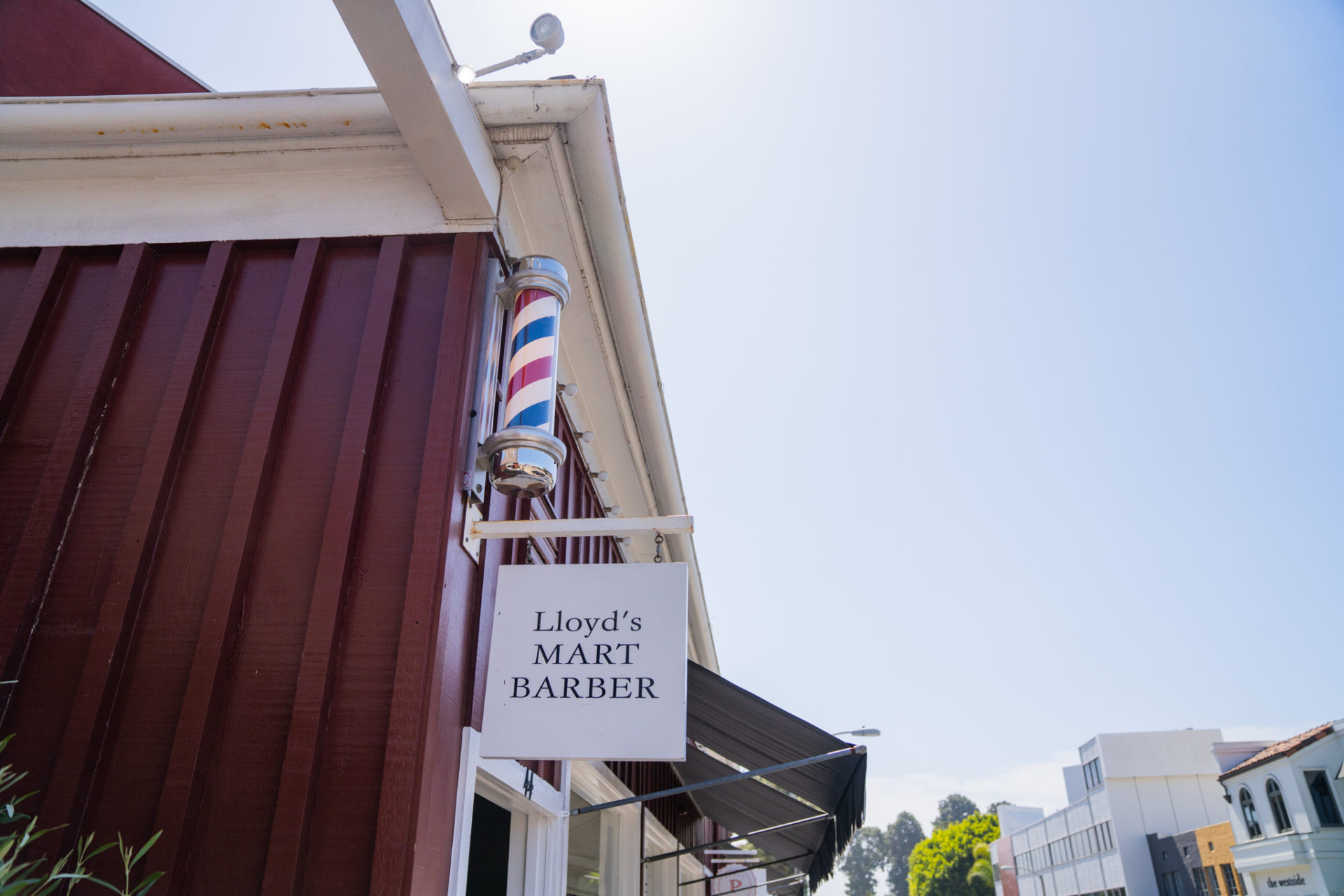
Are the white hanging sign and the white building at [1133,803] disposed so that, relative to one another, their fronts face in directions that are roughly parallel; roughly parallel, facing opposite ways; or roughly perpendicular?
roughly perpendicular

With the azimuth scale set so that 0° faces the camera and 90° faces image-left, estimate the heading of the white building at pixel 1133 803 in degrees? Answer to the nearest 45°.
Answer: approximately 45°

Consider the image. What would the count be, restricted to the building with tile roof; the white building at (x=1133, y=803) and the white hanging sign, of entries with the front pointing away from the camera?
0

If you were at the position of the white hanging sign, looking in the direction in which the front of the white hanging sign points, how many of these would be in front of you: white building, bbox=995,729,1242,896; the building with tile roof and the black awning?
0

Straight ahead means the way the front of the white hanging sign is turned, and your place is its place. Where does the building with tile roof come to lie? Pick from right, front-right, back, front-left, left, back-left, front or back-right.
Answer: back-left

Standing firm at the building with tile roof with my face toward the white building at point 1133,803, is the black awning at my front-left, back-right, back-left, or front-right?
back-left

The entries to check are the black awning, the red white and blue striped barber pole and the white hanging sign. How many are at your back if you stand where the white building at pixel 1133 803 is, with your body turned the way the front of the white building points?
0

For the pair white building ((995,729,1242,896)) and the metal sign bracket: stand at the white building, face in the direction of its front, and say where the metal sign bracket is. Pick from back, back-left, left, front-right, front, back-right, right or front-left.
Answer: front-left

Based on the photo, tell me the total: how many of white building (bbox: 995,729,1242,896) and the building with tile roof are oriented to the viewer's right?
0

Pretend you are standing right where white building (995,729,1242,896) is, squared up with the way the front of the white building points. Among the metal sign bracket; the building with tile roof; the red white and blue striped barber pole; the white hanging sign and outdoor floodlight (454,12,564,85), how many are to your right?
0

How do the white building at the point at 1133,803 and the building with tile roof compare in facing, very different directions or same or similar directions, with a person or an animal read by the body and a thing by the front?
same or similar directions

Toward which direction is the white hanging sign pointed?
toward the camera

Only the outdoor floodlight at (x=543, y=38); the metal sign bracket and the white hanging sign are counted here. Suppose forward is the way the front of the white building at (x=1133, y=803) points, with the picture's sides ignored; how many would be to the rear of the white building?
0

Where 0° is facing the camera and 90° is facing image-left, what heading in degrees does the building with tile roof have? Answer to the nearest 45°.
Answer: approximately 45°
